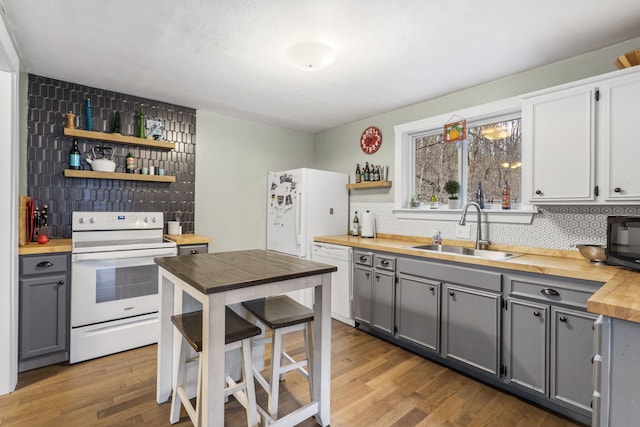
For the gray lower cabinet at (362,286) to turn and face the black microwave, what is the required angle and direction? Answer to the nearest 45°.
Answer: approximately 90° to its left

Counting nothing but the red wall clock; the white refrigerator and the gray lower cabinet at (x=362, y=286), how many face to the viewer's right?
0

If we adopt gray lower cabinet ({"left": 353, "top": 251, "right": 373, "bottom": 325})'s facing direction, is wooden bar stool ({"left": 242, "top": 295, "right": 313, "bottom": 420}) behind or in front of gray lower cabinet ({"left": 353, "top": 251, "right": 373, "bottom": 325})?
in front

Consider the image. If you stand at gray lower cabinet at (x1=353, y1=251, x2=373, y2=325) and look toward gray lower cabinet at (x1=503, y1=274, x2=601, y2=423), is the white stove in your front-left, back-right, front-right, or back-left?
back-right

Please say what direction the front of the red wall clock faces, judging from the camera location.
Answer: facing the viewer and to the left of the viewer

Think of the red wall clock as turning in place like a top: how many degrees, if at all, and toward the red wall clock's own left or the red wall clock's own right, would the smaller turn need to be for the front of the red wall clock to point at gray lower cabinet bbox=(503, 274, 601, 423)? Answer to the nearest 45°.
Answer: approximately 90° to the red wall clock's own left

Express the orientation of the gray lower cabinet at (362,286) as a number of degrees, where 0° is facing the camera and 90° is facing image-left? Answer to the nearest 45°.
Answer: approximately 45°

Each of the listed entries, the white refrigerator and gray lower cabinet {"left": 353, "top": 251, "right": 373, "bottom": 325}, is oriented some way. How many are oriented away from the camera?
0

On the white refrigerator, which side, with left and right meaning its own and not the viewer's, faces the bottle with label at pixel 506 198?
left

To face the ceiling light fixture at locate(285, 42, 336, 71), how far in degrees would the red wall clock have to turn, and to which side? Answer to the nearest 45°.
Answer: approximately 45° to its left

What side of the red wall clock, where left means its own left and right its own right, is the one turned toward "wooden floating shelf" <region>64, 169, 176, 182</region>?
front

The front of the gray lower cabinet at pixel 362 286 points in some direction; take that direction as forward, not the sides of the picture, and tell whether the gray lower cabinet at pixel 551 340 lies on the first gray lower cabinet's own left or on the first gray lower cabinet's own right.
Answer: on the first gray lower cabinet's own left
